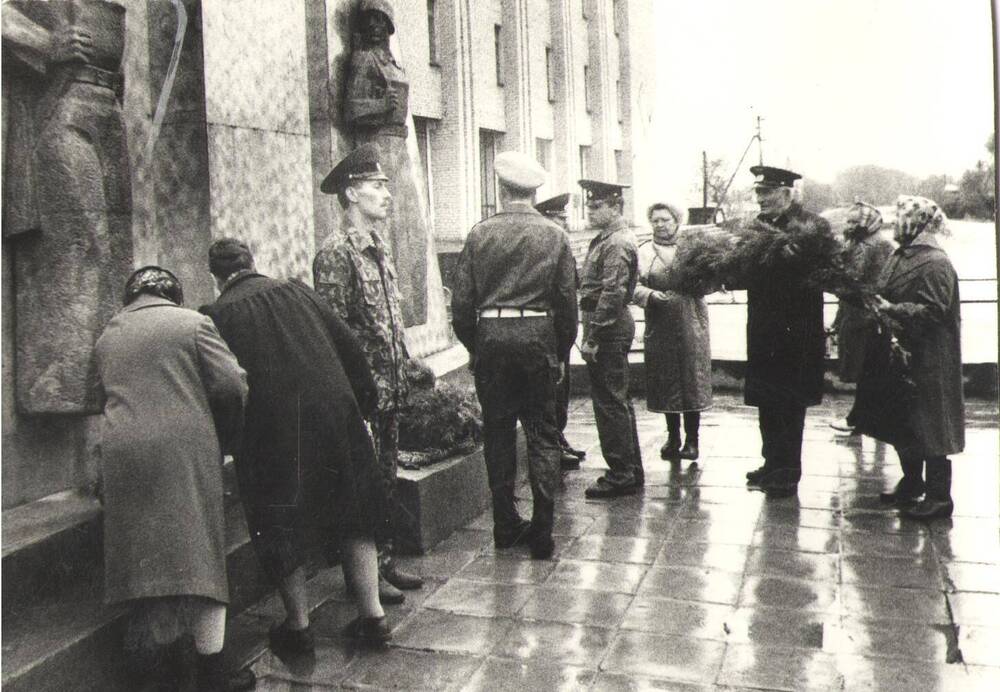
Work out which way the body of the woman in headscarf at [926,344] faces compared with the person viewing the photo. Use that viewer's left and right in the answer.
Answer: facing to the left of the viewer

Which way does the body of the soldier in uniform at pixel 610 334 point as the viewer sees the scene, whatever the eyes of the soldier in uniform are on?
to the viewer's left

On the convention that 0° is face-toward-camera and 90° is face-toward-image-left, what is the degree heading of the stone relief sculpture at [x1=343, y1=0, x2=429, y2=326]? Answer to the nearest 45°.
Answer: approximately 315°

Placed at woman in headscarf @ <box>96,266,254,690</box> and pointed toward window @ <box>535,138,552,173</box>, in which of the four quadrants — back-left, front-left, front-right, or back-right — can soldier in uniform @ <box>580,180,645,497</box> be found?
front-right

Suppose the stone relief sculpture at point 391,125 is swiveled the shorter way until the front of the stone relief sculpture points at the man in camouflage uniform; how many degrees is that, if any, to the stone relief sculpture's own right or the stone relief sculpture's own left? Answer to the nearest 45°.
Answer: approximately 45° to the stone relief sculpture's own right

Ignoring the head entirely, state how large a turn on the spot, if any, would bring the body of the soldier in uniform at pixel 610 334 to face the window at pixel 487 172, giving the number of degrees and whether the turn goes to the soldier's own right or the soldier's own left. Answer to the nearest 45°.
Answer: approximately 90° to the soldier's own right

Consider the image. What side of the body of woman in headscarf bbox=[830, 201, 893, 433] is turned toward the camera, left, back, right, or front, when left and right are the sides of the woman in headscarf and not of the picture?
left

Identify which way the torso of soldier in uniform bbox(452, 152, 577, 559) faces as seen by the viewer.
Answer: away from the camera

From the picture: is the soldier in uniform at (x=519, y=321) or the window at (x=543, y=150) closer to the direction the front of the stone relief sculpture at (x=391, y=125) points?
the soldier in uniform

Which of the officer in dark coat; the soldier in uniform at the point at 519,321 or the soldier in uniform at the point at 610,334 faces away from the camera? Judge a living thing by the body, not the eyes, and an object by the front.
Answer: the soldier in uniform at the point at 519,321

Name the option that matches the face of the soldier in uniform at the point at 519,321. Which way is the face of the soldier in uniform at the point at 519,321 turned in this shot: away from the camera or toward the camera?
away from the camera

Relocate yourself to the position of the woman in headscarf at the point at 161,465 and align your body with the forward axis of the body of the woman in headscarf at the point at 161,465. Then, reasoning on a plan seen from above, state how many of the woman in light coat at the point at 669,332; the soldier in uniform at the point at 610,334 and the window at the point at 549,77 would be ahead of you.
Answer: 3

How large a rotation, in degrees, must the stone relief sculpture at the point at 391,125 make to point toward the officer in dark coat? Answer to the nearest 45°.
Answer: approximately 45° to its left

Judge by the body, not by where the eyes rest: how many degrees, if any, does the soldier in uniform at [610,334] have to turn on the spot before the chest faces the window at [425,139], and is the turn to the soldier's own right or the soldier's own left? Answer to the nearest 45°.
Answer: approximately 45° to the soldier's own right

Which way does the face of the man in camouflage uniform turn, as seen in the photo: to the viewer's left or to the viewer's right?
to the viewer's right

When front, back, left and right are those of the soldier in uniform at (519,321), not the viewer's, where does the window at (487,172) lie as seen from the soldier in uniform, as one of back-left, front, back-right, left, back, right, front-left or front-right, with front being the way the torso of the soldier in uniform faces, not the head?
front

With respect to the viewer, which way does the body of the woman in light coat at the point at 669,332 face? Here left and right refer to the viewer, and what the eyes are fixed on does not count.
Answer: facing the viewer and to the left of the viewer
